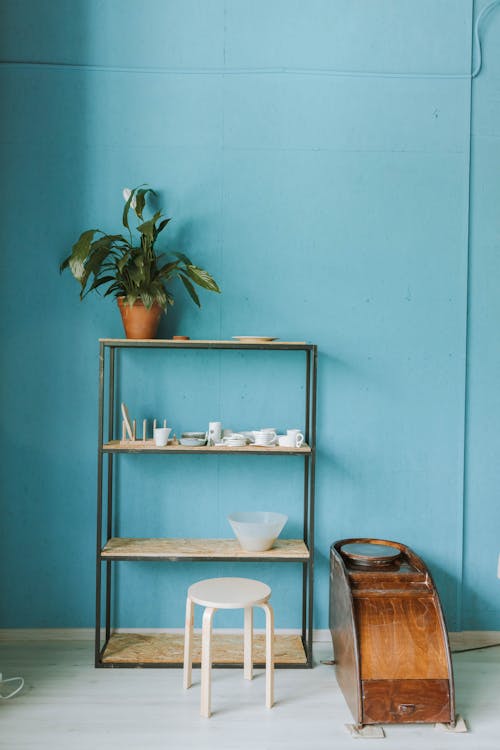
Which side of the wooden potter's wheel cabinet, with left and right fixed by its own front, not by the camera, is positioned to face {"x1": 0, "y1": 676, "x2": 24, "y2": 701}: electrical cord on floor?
right

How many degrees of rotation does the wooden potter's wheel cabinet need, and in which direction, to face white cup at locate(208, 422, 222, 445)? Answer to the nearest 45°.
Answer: approximately 135° to its right

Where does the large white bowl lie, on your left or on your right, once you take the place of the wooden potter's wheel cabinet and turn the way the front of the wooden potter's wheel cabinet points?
on your right

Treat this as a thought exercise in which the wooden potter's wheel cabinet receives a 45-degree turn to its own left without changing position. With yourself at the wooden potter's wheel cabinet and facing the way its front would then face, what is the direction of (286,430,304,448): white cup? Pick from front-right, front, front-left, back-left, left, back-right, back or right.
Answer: back

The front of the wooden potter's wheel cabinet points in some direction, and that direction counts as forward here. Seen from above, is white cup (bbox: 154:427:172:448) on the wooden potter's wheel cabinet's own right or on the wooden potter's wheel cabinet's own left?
on the wooden potter's wheel cabinet's own right

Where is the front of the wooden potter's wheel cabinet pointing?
toward the camera

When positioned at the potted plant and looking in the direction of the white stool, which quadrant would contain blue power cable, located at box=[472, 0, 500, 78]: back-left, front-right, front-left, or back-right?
front-left

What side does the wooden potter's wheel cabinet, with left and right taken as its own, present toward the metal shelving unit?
right
